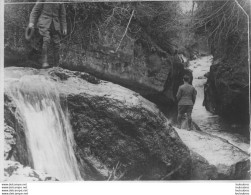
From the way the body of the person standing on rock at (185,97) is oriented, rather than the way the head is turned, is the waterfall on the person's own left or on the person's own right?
on the person's own left

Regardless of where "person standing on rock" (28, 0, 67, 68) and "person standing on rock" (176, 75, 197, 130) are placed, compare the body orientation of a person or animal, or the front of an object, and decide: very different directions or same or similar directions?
very different directions

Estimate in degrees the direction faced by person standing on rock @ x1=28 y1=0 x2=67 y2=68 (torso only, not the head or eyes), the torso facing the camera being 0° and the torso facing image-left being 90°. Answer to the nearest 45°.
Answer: approximately 0°

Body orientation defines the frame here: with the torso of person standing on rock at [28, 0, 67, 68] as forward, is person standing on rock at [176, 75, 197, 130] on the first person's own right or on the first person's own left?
on the first person's own left

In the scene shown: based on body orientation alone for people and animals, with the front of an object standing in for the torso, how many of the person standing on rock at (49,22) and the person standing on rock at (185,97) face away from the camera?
1

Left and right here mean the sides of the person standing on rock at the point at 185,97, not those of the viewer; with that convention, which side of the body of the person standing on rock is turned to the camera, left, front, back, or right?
back
